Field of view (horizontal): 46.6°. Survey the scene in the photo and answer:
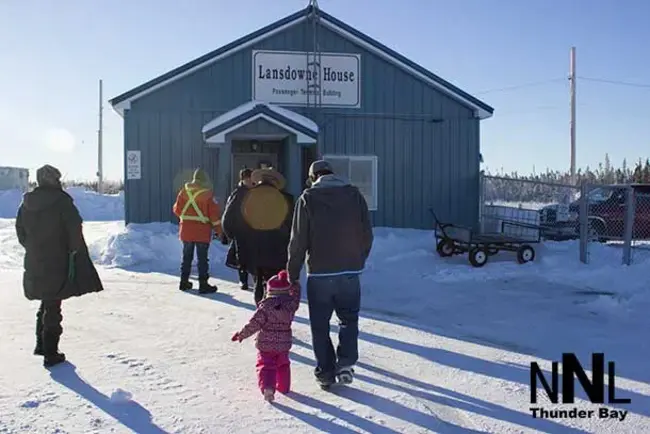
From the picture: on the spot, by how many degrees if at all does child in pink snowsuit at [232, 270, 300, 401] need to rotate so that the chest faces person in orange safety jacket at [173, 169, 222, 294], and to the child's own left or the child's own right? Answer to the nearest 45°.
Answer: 0° — they already face them

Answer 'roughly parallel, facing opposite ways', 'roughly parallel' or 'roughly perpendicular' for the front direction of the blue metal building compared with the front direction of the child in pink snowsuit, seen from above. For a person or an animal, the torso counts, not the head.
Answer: roughly parallel, facing opposite ways

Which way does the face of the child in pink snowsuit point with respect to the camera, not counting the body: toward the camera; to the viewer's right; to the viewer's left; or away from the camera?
away from the camera

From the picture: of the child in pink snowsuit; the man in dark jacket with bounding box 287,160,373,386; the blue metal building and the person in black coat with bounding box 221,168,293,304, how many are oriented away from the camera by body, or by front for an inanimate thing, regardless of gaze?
3

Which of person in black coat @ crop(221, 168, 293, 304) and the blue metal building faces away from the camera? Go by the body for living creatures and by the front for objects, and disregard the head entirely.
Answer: the person in black coat

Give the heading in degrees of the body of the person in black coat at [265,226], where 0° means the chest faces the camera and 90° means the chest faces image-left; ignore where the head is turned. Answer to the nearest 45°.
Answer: approximately 180°

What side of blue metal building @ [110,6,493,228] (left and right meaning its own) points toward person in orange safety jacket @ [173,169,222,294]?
front

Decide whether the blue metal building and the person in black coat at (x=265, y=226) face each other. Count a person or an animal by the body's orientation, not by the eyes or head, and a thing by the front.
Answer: yes

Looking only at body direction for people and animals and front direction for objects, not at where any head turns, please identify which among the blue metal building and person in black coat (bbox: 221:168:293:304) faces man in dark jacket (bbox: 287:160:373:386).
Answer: the blue metal building

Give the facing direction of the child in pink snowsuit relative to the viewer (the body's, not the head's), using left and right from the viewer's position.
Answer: facing away from the viewer

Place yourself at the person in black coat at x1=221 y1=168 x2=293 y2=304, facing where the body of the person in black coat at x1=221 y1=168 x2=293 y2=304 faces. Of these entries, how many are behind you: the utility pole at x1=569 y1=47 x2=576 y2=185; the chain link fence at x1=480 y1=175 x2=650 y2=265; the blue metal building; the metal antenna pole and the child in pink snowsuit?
1

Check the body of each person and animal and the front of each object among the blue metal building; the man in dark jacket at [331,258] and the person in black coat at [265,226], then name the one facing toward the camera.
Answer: the blue metal building

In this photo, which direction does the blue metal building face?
toward the camera

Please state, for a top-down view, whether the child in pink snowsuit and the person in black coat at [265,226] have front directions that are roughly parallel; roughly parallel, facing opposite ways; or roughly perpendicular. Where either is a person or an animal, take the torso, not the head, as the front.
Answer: roughly parallel

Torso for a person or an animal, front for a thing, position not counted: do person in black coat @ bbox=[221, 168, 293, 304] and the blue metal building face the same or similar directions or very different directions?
very different directions

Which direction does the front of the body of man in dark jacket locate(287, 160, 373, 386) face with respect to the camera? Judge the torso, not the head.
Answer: away from the camera
